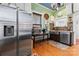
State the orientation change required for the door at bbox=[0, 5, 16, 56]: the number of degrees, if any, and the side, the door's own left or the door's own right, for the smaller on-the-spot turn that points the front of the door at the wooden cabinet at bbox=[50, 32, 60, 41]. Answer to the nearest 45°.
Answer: approximately 45° to the door's own left

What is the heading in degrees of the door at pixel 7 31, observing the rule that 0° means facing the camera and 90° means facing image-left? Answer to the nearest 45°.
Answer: approximately 315°
